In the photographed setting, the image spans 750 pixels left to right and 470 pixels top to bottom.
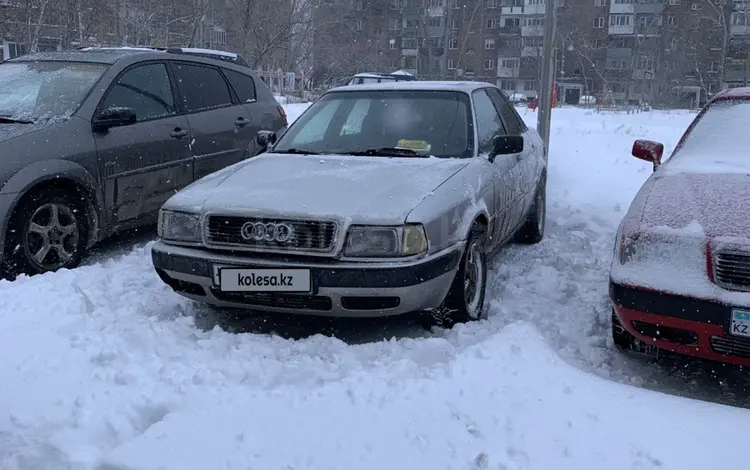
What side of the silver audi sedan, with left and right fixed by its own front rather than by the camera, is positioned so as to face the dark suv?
right

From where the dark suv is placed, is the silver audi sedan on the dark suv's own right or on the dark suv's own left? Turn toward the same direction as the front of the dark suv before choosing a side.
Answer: on the dark suv's own left

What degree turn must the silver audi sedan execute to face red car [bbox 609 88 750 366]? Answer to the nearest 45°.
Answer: approximately 90° to its left

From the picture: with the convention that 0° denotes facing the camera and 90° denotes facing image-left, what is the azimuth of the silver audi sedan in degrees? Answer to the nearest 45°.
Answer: approximately 45°

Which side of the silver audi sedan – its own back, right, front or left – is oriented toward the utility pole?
back

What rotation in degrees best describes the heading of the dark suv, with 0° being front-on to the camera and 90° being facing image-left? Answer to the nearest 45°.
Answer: approximately 45°
